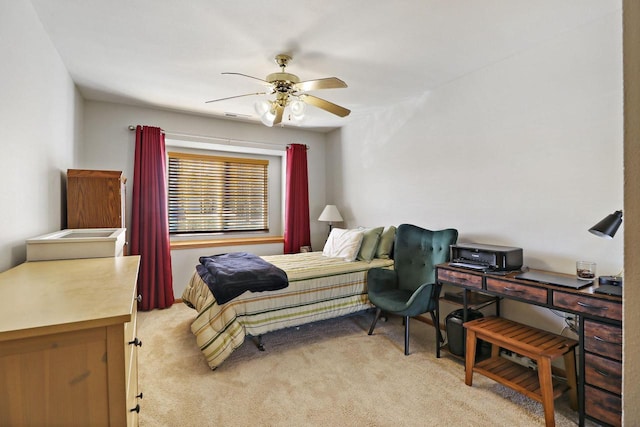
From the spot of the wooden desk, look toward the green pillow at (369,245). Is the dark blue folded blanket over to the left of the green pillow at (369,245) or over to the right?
left

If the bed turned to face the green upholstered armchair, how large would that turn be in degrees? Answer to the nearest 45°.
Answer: approximately 135° to its left

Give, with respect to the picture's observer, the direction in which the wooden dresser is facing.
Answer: facing to the right of the viewer

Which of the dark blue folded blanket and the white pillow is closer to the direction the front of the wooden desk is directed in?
the dark blue folded blanket

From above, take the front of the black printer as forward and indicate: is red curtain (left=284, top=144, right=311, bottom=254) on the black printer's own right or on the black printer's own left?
on the black printer's own right

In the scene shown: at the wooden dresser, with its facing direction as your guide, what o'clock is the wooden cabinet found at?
The wooden cabinet is roughly at 9 o'clock from the wooden dresser.

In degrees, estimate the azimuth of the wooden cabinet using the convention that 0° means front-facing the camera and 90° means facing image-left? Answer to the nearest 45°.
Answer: approximately 270°

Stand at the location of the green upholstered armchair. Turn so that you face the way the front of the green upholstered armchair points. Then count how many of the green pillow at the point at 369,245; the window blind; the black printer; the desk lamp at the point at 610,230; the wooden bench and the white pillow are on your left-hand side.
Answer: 3

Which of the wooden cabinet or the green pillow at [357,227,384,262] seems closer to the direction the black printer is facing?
the wooden cabinet

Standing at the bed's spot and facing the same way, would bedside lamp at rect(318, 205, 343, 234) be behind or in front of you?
behind

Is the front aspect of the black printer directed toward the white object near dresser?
yes

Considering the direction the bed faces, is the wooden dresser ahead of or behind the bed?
ahead

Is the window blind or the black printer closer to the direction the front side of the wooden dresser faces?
the black printer
